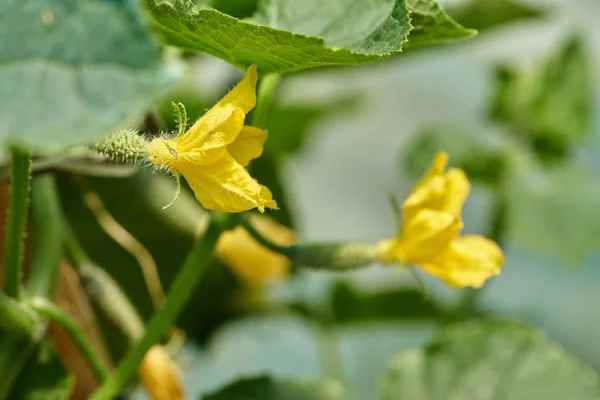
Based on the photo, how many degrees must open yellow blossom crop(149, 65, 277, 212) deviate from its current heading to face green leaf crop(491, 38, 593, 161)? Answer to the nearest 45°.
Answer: approximately 45° to its left

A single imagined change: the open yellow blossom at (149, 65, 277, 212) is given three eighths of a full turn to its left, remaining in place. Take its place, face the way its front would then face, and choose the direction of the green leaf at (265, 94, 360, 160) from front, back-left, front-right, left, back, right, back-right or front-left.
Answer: front-right

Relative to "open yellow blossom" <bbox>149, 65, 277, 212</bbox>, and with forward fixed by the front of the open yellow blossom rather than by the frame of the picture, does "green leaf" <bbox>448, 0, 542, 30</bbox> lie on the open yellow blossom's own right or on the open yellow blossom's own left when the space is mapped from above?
on the open yellow blossom's own left

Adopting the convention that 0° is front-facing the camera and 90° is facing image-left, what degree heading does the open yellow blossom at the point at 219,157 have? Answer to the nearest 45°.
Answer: approximately 270°
